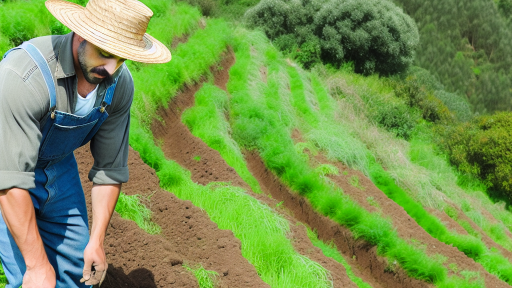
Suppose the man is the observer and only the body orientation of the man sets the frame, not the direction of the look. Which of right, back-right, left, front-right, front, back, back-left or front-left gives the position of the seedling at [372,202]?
left

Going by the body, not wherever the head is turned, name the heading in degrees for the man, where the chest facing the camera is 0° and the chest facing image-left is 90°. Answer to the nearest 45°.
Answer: approximately 315°

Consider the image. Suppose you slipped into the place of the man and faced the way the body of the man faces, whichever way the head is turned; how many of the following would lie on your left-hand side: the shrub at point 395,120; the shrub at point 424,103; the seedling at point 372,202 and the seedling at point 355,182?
4

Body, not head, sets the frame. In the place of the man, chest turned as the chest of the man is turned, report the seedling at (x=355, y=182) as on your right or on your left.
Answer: on your left

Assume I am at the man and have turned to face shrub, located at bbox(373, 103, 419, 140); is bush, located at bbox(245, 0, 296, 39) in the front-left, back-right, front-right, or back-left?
front-left

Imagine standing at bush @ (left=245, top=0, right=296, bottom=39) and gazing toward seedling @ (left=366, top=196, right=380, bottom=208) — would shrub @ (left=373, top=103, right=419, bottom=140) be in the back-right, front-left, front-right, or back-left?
front-left

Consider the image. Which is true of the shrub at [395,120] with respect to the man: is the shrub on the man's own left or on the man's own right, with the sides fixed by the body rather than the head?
on the man's own left

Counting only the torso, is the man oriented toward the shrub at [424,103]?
no

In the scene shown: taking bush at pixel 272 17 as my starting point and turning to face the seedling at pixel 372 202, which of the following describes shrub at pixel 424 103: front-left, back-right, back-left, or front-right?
front-left

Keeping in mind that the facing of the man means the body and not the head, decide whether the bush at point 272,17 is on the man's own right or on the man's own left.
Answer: on the man's own left

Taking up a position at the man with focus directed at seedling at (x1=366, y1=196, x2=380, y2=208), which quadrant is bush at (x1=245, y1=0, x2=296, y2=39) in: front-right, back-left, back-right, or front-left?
front-left
